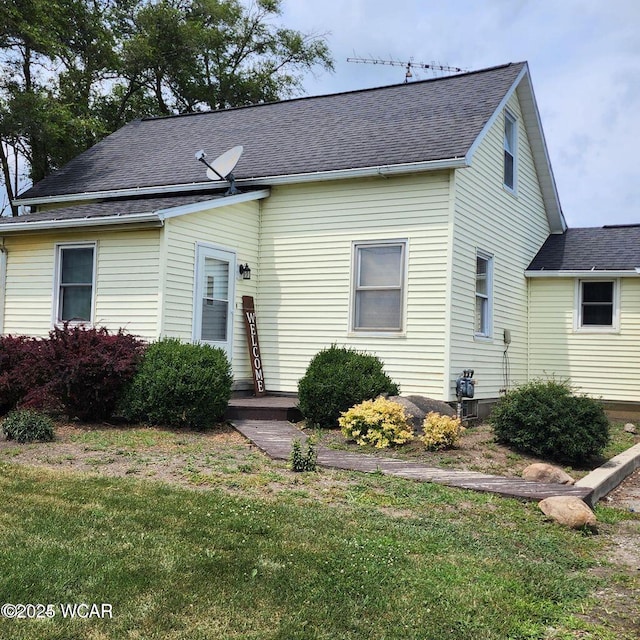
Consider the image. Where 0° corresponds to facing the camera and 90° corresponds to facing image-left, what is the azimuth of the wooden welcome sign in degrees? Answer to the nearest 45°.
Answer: approximately 0°

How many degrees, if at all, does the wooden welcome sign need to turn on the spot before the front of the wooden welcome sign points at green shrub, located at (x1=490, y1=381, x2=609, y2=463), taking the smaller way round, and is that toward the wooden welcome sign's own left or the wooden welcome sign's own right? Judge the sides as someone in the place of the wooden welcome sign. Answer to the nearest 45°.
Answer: approximately 45° to the wooden welcome sign's own left

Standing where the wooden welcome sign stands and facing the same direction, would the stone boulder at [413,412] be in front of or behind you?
in front

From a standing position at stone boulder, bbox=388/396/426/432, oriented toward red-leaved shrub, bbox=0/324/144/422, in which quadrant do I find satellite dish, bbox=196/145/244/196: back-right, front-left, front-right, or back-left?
front-right
